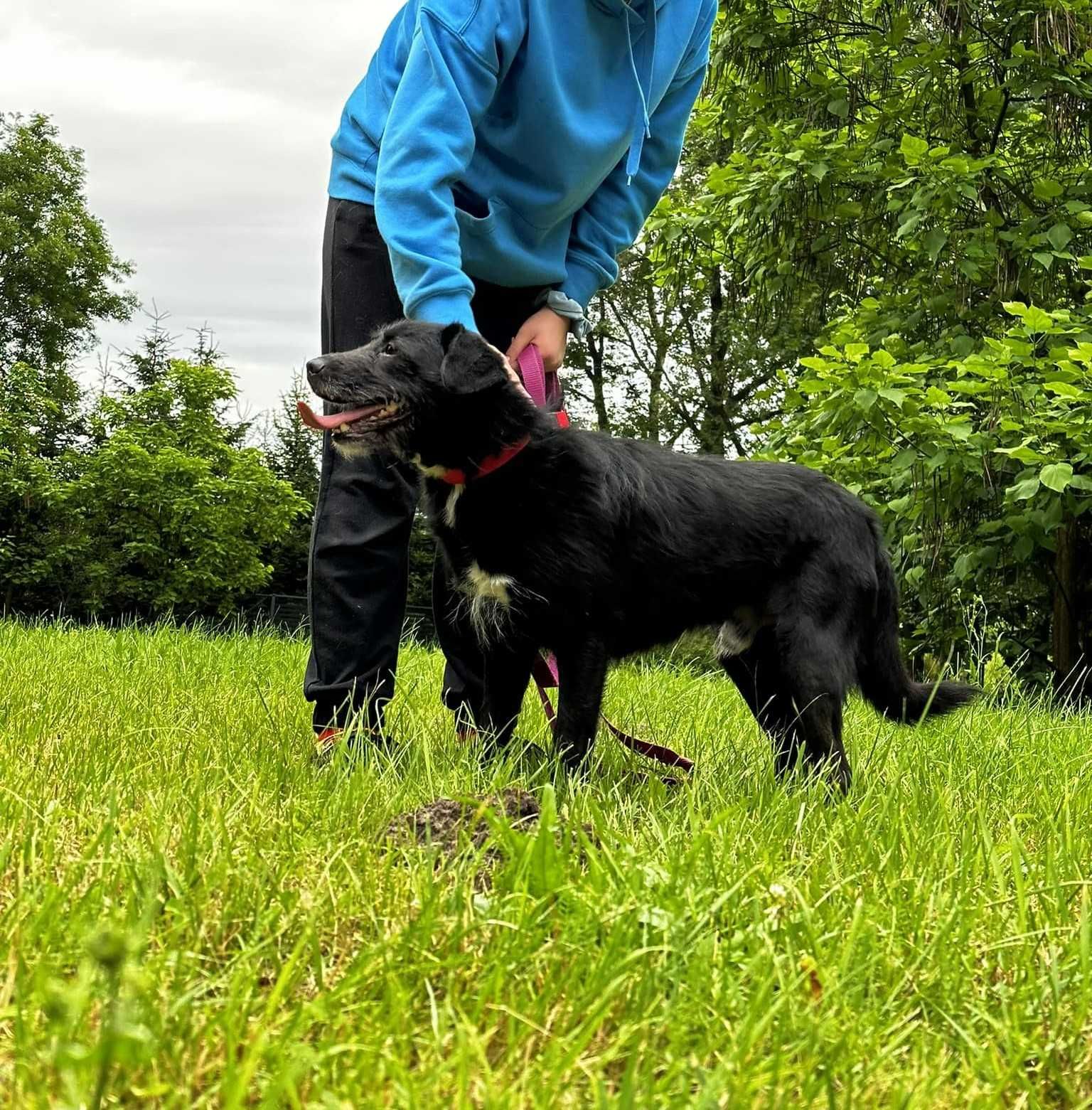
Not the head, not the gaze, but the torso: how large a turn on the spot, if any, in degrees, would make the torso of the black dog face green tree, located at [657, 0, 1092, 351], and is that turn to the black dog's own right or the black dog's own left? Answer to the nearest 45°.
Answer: approximately 90° to the black dog's own right

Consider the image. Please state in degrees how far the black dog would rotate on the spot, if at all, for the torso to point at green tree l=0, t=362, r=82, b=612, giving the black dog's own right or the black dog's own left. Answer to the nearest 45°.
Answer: approximately 45° to the black dog's own right

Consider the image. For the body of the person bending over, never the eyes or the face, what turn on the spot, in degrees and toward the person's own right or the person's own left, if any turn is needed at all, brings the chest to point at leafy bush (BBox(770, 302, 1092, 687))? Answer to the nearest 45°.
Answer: approximately 90° to the person's own left

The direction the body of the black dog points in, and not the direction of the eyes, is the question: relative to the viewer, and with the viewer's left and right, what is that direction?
facing to the left of the viewer

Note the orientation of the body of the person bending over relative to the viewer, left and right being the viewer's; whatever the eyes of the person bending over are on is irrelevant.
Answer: facing the viewer and to the right of the viewer

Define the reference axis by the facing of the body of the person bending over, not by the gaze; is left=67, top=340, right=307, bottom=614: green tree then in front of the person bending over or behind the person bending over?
behind
